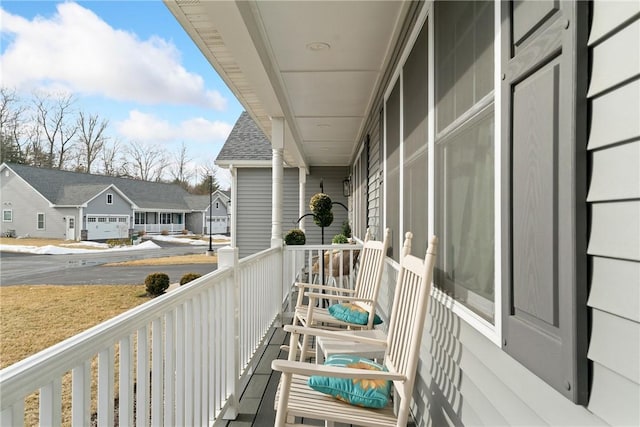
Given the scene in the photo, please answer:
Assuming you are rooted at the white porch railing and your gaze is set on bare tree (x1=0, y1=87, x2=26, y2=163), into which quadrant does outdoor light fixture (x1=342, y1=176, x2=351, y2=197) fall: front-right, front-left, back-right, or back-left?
front-right

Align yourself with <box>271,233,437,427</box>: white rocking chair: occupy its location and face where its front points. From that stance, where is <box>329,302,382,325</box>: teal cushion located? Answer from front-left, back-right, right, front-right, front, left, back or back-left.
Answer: right

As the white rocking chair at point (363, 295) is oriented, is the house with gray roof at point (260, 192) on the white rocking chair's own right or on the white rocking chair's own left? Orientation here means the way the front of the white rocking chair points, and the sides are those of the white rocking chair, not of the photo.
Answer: on the white rocking chair's own right

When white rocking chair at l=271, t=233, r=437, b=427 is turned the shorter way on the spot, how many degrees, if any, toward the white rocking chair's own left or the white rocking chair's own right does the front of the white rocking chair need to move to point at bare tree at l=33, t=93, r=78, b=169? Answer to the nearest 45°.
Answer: approximately 45° to the white rocking chair's own right

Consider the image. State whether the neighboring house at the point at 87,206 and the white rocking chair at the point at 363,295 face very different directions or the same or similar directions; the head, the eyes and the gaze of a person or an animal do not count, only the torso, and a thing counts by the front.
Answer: very different directions

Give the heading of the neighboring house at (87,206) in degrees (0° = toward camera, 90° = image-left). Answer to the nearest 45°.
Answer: approximately 315°

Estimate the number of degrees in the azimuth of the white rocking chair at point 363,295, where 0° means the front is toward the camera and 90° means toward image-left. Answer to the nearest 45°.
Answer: approximately 90°

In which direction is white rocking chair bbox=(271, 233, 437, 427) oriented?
to the viewer's left

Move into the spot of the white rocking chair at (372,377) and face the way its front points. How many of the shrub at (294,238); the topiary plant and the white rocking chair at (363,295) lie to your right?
3

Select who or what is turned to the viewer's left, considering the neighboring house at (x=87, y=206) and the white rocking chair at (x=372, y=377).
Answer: the white rocking chair

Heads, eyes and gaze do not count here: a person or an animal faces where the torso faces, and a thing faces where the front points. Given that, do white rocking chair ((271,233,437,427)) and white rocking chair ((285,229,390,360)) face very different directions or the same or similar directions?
same or similar directions

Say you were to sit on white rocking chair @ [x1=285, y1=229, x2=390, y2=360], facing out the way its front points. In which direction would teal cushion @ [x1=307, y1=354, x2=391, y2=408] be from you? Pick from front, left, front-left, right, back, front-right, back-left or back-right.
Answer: left

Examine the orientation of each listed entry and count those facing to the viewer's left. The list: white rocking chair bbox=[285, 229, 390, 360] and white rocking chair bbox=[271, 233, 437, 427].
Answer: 2

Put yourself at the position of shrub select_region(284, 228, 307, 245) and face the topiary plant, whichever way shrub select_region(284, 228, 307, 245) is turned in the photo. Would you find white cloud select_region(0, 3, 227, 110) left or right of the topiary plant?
left

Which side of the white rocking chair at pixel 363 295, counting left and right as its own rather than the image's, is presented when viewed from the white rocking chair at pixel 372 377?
left
